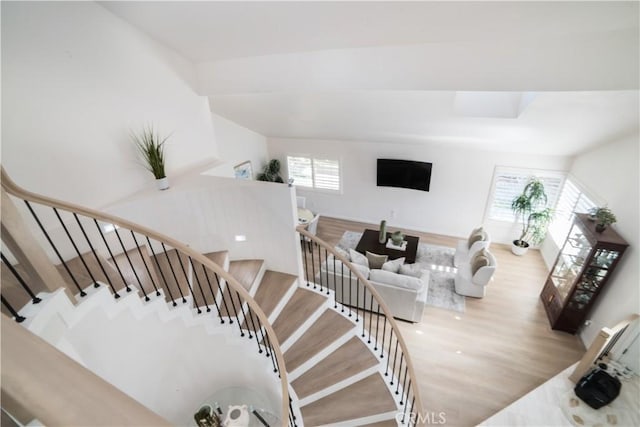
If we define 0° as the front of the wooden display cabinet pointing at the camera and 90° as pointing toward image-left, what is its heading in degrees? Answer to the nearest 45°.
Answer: approximately 45°

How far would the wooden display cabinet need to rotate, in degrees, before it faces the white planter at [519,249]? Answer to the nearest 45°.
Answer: approximately 90° to its right

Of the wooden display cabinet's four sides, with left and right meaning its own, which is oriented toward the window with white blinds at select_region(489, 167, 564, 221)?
right

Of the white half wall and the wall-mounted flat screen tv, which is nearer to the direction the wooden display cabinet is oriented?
the white half wall

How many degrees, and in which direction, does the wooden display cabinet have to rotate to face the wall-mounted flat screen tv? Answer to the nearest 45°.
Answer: approximately 45° to its right
